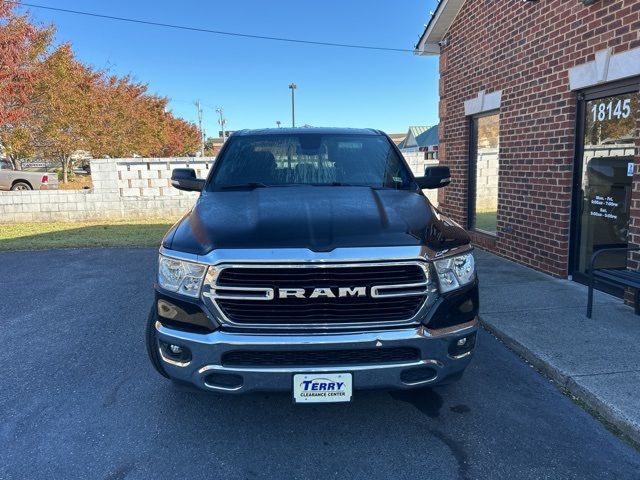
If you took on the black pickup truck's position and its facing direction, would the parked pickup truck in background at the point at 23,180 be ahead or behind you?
behind

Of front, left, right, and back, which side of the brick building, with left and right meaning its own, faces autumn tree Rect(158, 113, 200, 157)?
right

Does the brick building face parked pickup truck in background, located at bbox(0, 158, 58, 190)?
no

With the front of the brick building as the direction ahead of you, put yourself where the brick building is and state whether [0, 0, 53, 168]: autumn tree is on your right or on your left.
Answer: on your right

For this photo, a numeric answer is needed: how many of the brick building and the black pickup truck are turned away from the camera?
0

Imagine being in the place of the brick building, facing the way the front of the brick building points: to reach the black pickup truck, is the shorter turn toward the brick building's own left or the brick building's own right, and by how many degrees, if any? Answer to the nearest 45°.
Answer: approximately 45° to the brick building's own left

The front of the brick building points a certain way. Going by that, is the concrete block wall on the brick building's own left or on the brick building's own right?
on the brick building's own right

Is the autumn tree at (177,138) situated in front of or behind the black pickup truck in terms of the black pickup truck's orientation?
behind

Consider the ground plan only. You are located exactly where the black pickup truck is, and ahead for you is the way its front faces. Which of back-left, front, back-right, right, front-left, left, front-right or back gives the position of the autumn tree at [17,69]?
back-right

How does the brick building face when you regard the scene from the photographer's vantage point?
facing the viewer and to the left of the viewer

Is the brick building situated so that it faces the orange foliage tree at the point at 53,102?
no

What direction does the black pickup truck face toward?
toward the camera

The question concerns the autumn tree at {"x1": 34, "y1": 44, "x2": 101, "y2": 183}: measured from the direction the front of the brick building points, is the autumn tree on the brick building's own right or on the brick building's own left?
on the brick building's own right

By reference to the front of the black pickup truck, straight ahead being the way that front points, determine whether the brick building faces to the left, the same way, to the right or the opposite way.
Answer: to the right

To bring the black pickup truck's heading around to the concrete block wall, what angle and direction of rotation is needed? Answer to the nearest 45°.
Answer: approximately 135° to its right

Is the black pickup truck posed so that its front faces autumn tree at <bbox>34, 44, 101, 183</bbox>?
no
